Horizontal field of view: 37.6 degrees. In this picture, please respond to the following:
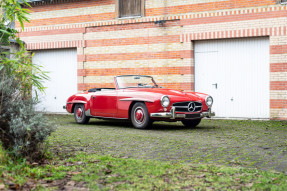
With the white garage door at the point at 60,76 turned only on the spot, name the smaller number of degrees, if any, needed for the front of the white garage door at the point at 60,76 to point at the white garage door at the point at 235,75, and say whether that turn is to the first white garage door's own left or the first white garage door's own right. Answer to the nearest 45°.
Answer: approximately 45° to the first white garage door's own left

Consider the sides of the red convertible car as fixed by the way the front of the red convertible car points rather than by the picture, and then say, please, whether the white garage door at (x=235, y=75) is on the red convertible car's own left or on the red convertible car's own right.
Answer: on the red convertible car's own left

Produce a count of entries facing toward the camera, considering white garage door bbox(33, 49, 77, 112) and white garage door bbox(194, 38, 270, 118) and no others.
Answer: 2

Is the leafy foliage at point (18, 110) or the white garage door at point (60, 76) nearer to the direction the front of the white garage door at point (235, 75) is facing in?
the leafy foliage

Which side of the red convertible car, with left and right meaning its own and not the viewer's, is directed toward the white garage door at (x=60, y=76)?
back

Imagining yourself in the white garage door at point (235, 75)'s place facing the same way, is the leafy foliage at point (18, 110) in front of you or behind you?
in front

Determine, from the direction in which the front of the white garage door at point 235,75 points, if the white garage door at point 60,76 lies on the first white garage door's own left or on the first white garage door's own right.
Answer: on the first white garage door's own right

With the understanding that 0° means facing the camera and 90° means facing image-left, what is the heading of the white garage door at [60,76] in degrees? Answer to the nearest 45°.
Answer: approximately 0°

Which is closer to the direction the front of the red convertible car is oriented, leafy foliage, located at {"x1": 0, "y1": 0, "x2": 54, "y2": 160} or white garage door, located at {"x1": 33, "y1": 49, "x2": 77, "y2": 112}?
the leafy foliage

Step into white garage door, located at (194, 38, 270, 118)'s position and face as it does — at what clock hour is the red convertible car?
The red convertible car is roughly at 1 o'clock from the white garage door.

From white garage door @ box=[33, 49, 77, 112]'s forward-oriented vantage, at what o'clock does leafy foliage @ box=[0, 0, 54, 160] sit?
The leafy foliage is roughly at 12 o'clock from the white garage door.
